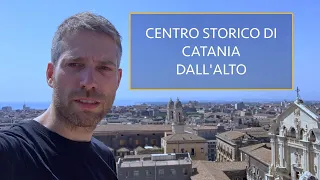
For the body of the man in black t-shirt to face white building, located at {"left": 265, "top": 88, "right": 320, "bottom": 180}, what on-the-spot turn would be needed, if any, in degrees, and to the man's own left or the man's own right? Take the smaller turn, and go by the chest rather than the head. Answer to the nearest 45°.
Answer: approximately 90° to the man's own left

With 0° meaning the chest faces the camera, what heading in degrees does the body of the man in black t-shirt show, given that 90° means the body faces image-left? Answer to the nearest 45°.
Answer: approximately 315°

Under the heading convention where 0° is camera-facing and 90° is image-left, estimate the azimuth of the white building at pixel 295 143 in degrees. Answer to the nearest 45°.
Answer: approximately 45°

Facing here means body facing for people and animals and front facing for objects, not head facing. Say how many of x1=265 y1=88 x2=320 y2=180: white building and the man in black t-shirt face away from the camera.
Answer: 0

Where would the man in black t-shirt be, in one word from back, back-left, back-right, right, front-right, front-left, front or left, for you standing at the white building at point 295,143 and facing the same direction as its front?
front-left
